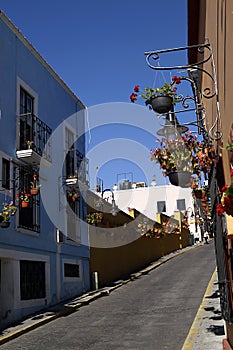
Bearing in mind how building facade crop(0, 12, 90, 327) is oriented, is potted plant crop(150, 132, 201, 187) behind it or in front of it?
in front

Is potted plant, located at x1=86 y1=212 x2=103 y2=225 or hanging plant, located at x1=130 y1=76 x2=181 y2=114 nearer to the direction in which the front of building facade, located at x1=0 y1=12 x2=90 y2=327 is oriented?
the hanging plant

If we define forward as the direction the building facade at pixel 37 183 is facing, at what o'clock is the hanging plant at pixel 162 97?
The hanging plant is roughly at 1 o'clock from the building facade.

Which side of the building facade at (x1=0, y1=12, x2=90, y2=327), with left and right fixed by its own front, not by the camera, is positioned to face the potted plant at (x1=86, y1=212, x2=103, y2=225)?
left

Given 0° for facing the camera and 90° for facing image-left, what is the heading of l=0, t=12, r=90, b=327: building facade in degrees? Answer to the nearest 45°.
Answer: approximately 315°

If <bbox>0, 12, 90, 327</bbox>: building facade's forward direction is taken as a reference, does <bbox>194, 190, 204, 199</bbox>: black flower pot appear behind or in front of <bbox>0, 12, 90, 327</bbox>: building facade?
in front

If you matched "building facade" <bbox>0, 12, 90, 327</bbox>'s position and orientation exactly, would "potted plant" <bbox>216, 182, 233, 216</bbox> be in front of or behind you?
in front
